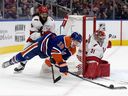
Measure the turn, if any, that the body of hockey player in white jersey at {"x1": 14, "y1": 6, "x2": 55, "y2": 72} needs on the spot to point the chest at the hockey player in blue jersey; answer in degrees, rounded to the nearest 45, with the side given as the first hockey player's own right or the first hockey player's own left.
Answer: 0° — they already face them

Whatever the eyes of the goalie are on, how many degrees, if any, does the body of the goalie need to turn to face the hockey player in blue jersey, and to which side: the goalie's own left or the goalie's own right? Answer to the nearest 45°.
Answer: approximately 90° to the goalie's own right
